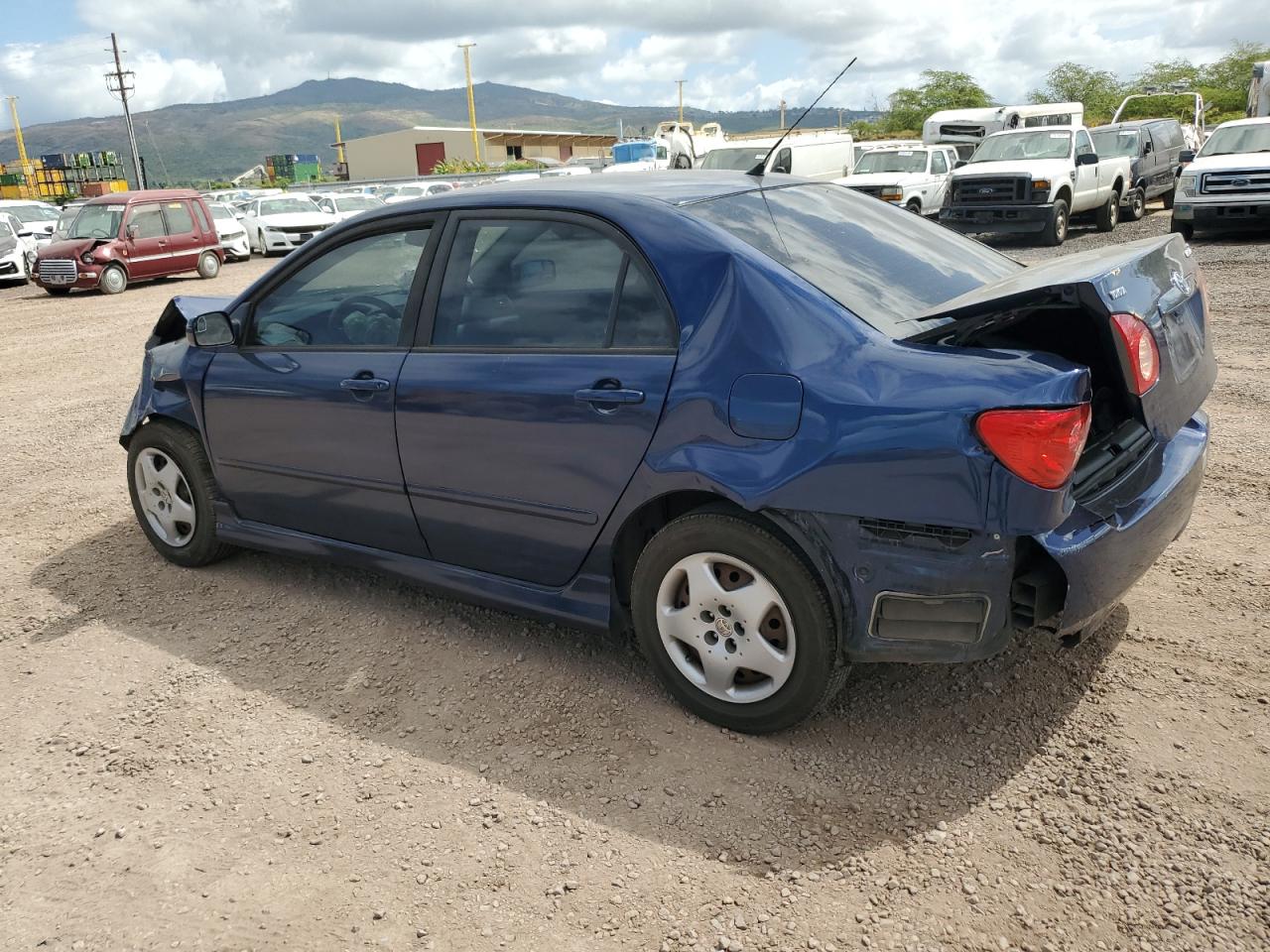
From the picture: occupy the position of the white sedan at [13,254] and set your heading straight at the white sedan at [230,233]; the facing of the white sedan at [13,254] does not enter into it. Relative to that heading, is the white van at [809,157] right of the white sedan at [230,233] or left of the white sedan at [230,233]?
right

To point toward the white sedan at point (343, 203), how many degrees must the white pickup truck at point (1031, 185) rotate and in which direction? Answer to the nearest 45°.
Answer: approximately 45° to its right

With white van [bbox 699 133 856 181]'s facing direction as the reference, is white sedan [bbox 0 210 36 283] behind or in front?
in front

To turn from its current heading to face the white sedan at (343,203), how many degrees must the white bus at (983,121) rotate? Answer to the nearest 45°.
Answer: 0° — it already faces it

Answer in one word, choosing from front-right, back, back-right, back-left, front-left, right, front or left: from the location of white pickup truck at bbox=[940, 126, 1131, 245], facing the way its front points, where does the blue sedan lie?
front-left

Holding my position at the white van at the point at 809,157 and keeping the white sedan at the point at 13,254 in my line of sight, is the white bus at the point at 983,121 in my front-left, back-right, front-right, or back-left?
back-right

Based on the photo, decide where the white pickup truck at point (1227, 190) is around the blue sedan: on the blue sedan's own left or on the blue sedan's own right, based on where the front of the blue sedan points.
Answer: on the blue sedan's own right

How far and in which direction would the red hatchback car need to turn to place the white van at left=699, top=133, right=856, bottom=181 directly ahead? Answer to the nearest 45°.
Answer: approximately 135° to its left

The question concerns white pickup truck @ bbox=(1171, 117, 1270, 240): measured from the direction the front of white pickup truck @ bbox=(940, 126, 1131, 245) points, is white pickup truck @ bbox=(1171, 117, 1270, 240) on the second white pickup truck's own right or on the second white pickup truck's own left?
on the second white pickup truck's own left

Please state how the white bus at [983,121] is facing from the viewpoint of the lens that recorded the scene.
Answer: facing the viewer and to the left of the viewer

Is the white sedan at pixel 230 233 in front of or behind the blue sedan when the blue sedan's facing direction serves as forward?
in front

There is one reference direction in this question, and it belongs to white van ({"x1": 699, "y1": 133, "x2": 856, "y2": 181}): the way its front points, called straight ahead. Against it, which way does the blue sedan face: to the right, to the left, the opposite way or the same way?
to the right

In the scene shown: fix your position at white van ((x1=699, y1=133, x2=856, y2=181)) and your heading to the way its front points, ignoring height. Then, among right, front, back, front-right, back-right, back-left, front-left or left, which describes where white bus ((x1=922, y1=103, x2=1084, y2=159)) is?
back

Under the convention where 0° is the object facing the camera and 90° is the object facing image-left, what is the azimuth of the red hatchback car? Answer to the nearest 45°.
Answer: approximately 45°

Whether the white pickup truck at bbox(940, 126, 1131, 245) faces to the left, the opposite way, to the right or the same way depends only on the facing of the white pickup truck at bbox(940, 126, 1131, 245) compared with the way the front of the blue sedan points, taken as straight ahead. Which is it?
to the left

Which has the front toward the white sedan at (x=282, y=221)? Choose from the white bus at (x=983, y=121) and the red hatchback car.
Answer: the white bus

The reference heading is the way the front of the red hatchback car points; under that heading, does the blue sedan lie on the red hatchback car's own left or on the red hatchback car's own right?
on the red hatchback car's own left

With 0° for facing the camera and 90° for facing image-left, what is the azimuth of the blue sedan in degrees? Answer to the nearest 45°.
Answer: approximately 135°
